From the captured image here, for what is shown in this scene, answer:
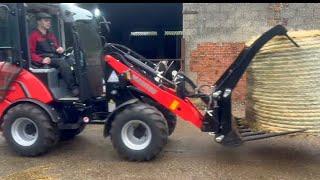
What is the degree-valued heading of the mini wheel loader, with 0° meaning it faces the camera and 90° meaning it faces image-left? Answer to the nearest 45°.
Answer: approximately 270°
